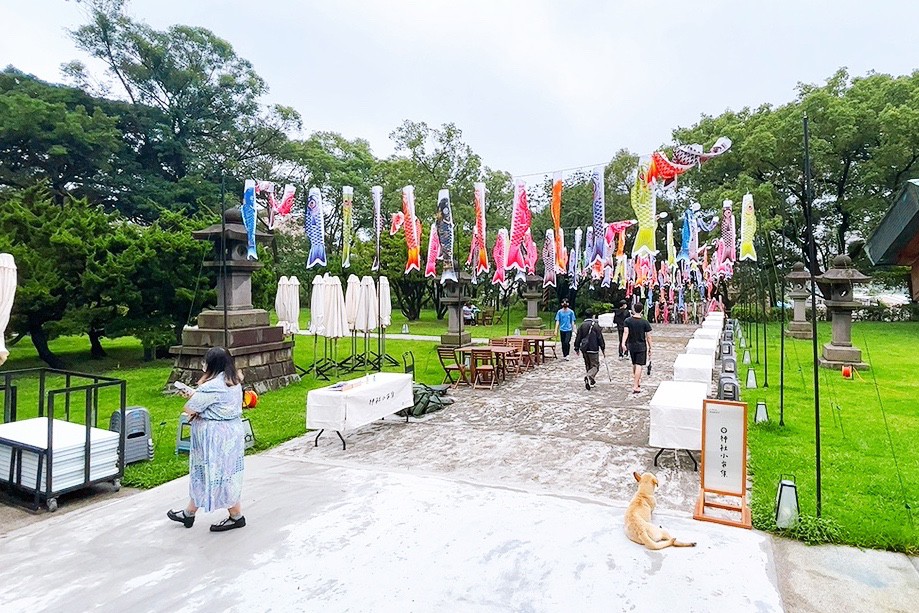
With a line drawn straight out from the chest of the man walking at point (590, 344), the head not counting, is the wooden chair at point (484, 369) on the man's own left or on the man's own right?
on the man's own left

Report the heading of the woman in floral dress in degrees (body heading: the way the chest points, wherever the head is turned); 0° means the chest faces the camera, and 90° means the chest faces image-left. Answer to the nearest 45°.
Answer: approximately 90°

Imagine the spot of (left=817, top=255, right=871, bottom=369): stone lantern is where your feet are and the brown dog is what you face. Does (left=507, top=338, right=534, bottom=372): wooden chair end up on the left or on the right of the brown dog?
right

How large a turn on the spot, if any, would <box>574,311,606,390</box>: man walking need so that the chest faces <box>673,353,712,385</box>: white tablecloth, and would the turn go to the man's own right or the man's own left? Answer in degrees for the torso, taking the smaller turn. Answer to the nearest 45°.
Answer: approximately 135° to the man's own right

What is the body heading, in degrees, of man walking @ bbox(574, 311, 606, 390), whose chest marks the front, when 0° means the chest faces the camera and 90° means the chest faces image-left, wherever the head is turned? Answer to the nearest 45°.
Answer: approximately 180°

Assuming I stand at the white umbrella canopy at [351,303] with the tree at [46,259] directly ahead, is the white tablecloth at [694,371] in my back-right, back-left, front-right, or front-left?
back-left

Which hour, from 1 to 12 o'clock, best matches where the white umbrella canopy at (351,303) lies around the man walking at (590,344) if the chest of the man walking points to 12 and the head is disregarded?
The white umbrella canopy is roughly at 9 o'clock from the man walking.

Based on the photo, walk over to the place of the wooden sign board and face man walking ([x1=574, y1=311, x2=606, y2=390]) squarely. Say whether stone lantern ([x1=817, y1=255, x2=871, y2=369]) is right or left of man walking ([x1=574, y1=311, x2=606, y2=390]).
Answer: right

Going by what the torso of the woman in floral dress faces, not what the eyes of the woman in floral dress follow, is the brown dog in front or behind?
behind
